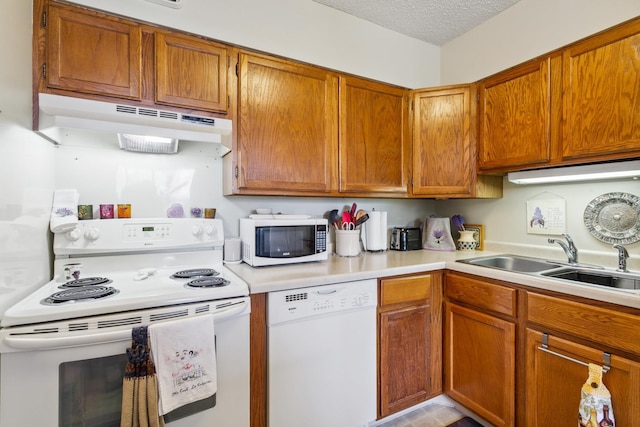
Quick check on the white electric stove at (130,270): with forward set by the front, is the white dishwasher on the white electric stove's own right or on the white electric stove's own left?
on the white electric stove's own left

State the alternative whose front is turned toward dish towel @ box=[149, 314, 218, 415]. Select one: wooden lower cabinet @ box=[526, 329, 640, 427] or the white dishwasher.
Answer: the wooden lower cabinet

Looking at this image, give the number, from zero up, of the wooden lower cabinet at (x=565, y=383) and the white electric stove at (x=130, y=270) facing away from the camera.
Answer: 0

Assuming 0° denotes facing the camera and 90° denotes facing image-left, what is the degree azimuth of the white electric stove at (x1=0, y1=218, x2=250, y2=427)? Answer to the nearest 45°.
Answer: approximately 0°

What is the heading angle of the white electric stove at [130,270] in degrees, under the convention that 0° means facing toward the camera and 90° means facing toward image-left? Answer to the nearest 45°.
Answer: approximately 0°

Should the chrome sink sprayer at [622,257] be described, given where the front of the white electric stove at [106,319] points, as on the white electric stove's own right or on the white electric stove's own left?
on the white electric stove's own left

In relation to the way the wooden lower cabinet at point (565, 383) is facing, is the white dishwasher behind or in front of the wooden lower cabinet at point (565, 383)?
in front

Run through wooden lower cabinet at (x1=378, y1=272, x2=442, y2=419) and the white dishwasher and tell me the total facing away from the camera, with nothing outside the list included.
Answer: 0

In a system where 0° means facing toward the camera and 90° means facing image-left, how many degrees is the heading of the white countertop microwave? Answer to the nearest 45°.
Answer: approximately 315°

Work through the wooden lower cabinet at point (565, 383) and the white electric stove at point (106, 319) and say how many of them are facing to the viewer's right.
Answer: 0
